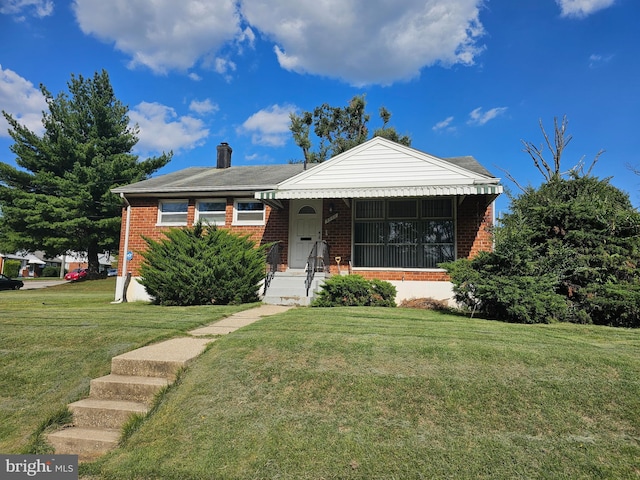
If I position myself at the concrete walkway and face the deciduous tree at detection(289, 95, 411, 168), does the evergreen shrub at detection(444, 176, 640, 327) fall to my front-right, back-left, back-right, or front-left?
front-right

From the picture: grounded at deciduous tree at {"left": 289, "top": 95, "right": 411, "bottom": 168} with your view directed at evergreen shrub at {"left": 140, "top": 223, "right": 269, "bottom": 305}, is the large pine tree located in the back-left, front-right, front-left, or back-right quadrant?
front-right

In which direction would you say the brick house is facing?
toward the camera
